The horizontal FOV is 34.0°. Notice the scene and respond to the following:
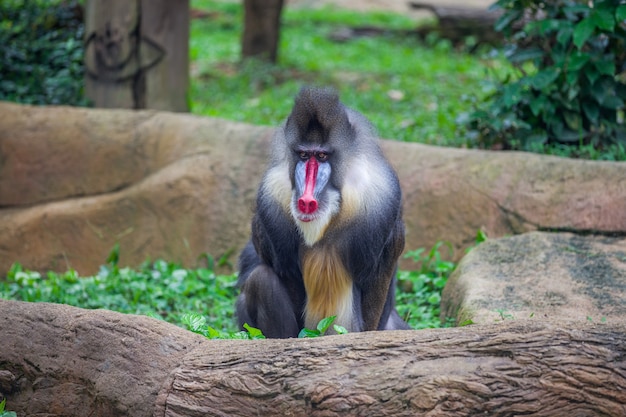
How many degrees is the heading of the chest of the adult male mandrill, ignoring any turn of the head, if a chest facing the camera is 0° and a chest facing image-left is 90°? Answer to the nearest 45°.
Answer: approximately 0°

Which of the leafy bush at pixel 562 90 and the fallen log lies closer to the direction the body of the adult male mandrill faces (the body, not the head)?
the fallen log

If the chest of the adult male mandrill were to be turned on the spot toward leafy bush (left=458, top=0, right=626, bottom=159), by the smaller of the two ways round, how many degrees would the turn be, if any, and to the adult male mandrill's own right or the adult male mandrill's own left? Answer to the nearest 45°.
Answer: approximately 135° to the adult male mandrill's own left

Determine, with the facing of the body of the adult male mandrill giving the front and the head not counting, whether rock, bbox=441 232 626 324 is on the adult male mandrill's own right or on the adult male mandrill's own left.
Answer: on the adult male mandrill's own left

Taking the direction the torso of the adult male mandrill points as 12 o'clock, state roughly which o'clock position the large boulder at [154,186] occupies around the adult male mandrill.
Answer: The large boulder is roughly at 5 o'clock from the adult male mandrill.

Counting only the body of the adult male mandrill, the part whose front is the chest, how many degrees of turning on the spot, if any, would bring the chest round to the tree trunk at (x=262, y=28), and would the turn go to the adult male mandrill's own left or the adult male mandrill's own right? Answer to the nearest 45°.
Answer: approximately 180°

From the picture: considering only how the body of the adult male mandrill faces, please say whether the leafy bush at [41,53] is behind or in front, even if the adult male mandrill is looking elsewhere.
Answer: behind
